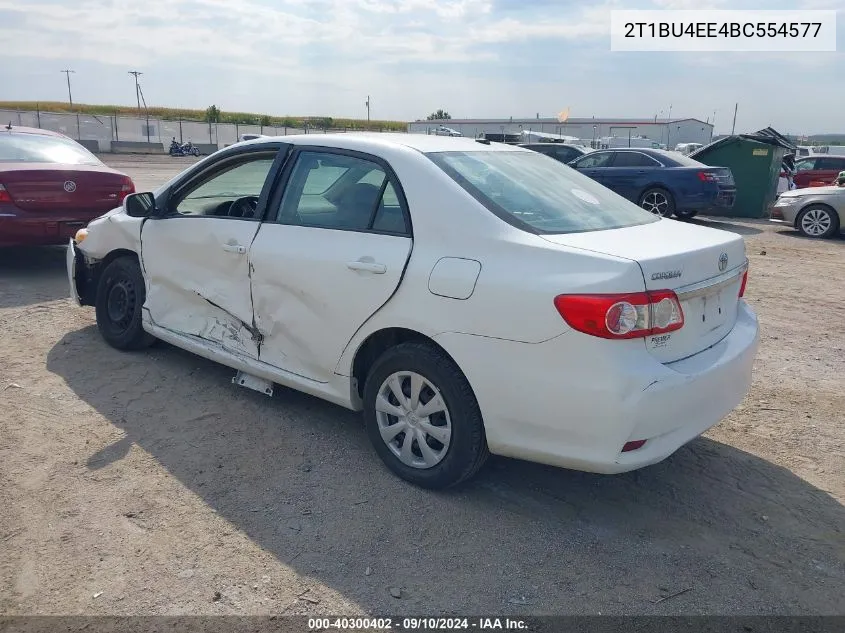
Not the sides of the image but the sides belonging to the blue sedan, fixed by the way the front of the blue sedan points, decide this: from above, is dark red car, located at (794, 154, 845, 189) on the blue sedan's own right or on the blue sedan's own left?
on the blue sedan's own right

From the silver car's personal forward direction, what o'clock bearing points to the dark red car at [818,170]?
The dark red car is roughly at 3 o'clock from the silver car.

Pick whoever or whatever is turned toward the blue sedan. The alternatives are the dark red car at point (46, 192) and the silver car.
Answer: the silver car

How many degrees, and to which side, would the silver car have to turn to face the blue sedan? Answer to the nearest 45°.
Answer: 0° — it already faces it

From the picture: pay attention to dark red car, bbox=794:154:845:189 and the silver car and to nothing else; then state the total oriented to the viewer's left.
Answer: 2

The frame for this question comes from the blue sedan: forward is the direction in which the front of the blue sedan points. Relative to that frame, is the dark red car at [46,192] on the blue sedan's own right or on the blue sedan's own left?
on the blue sedan's own left

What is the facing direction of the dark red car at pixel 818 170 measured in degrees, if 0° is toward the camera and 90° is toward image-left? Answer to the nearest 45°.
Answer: approximately 90°

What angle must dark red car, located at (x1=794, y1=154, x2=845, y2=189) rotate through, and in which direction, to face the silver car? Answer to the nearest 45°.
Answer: approximately 90° to its left

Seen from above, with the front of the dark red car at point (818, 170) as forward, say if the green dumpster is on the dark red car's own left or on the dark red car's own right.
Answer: on the dark red car's own left

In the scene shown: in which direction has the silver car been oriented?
to the viewer's left

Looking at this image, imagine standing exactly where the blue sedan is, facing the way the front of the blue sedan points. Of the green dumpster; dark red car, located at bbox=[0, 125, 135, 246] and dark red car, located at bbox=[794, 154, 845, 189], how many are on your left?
1
